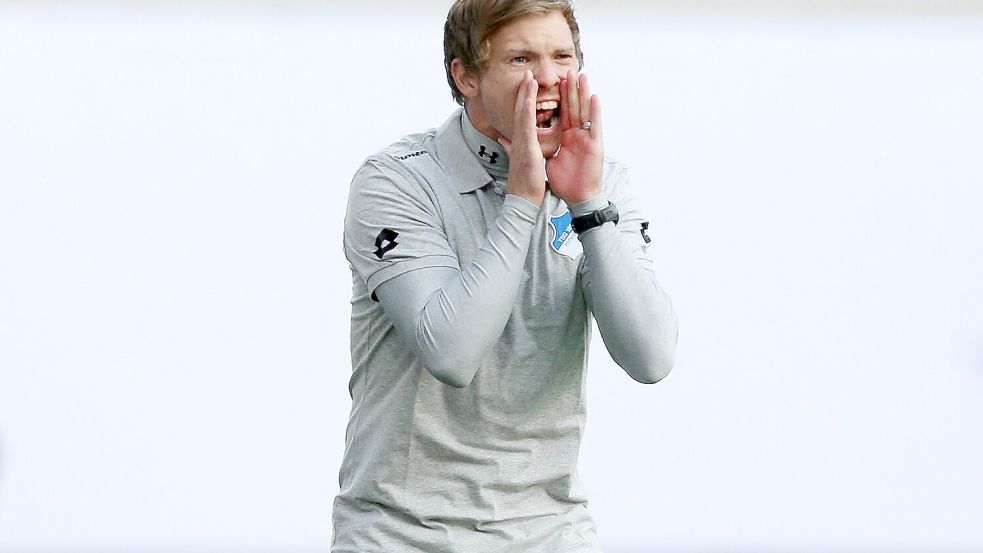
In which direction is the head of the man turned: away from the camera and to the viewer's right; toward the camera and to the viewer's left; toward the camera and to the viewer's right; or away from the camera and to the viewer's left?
toward the camera and to the viewer's right

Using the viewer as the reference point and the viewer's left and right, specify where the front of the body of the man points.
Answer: facing the viewer and to the right of the viewer
